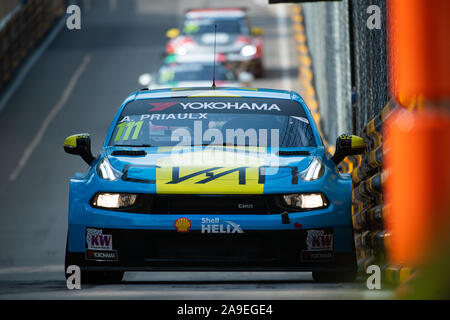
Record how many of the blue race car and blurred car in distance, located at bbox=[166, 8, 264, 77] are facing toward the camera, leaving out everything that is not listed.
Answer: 2

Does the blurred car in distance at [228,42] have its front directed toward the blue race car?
yes

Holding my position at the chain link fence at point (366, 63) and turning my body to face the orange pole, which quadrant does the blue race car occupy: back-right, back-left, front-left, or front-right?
front-right

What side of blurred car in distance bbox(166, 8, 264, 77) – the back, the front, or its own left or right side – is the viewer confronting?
front

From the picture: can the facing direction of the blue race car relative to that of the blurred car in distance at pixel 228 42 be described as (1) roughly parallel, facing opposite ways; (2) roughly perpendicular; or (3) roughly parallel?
roughly parallel

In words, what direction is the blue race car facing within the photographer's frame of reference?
facing the viewer

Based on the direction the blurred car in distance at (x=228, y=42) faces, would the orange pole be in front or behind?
in front

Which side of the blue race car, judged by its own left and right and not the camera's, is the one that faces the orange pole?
front

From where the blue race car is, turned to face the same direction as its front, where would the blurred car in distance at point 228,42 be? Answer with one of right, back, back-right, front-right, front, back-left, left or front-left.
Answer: back
